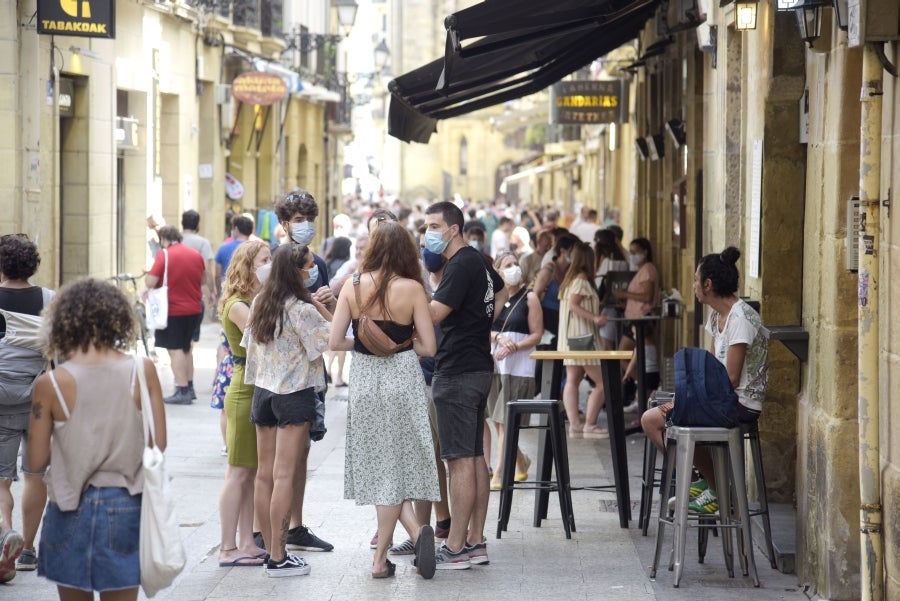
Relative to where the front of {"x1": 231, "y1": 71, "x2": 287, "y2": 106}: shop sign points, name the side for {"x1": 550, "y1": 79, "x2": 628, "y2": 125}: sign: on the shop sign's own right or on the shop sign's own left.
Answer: on the shop sign's own left

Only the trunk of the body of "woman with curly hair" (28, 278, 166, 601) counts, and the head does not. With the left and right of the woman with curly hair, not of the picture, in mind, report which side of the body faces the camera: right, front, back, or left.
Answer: back

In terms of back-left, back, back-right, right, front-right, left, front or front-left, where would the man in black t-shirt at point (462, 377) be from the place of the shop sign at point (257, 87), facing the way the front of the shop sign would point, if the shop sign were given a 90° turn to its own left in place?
right

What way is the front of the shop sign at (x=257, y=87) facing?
toward the camera

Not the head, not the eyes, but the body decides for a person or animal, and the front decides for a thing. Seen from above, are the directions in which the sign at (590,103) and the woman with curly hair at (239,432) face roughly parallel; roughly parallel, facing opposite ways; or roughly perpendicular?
roughly perpendicular

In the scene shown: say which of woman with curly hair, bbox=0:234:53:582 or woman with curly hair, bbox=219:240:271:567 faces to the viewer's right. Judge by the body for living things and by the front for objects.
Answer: woman with curly hair, bbox=219:240:271:567

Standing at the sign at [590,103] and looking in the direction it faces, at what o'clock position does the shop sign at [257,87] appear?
The shop sign is roughly at 3 o'clock from the sign.

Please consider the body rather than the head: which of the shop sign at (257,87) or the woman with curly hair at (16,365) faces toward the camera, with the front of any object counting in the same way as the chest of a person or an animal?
the shop sign

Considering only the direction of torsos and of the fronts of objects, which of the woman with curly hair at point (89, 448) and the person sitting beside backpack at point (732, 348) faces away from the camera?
the woman with curly hair

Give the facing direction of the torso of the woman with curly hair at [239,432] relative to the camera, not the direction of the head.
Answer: to the viewer's right

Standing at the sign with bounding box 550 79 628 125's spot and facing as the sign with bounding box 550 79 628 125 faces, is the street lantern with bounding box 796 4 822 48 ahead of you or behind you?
ahead

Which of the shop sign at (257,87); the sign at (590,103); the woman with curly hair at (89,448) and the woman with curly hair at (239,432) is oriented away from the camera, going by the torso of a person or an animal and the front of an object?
the woman with curly hair at (89,448)

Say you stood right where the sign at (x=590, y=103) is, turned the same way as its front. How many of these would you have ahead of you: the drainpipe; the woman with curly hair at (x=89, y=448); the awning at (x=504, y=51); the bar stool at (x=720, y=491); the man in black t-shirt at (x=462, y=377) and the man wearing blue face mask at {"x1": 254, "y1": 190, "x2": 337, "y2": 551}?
6
